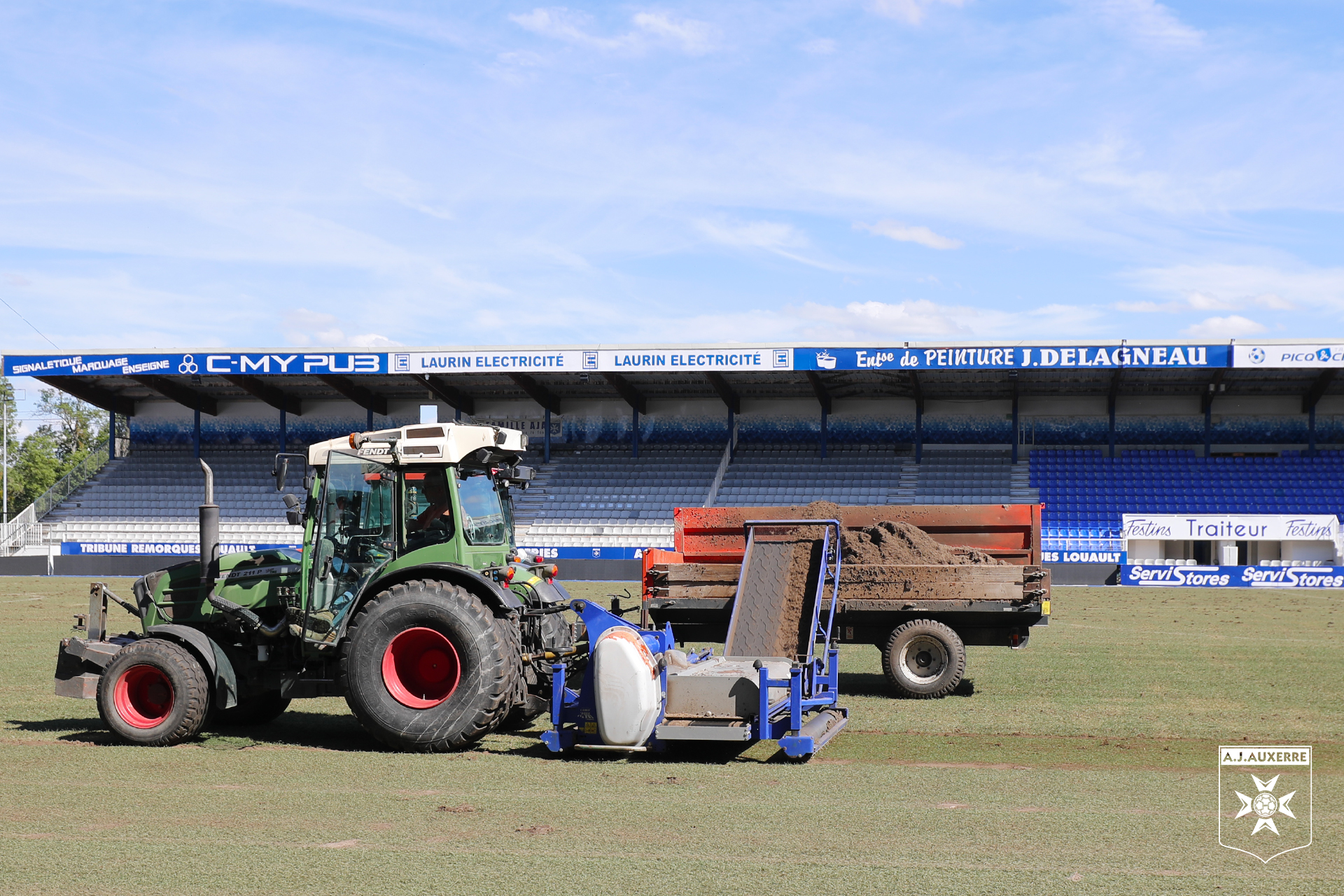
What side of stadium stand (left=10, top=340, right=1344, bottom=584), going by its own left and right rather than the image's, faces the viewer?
front

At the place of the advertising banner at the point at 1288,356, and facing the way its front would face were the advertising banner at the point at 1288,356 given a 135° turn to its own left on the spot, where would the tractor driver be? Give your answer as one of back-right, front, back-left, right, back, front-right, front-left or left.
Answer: back-right

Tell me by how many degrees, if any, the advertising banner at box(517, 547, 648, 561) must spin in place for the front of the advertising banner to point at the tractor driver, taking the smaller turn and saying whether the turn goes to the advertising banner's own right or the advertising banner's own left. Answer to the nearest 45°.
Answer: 0° — it already faces them

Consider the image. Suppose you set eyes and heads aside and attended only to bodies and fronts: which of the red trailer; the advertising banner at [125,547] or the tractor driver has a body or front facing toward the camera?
the advertising banner

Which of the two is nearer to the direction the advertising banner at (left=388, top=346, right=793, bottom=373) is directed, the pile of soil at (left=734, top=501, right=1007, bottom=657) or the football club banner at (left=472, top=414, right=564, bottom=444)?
the pile of soil

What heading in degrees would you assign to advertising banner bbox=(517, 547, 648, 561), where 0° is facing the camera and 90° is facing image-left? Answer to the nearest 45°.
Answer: approximately 0°

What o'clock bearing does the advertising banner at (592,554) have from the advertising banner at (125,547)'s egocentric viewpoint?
the advertising banner at (592,554) is roughly at 10 o'clock from the advertising banner at (125,547).

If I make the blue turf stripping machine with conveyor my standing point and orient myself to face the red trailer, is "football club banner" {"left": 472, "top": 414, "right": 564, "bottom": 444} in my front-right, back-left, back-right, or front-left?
front-left

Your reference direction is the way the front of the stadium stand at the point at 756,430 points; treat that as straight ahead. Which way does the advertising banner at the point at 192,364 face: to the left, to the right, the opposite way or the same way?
the same way

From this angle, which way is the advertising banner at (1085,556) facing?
toward the camera

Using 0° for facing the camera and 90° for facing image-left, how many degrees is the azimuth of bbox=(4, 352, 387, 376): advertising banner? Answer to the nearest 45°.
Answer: approximately 0°

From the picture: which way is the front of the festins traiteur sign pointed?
toward the camera

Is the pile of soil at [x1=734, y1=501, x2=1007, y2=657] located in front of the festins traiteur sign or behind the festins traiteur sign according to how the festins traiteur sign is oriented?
in front

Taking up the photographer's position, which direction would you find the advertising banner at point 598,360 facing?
facing the viewer
